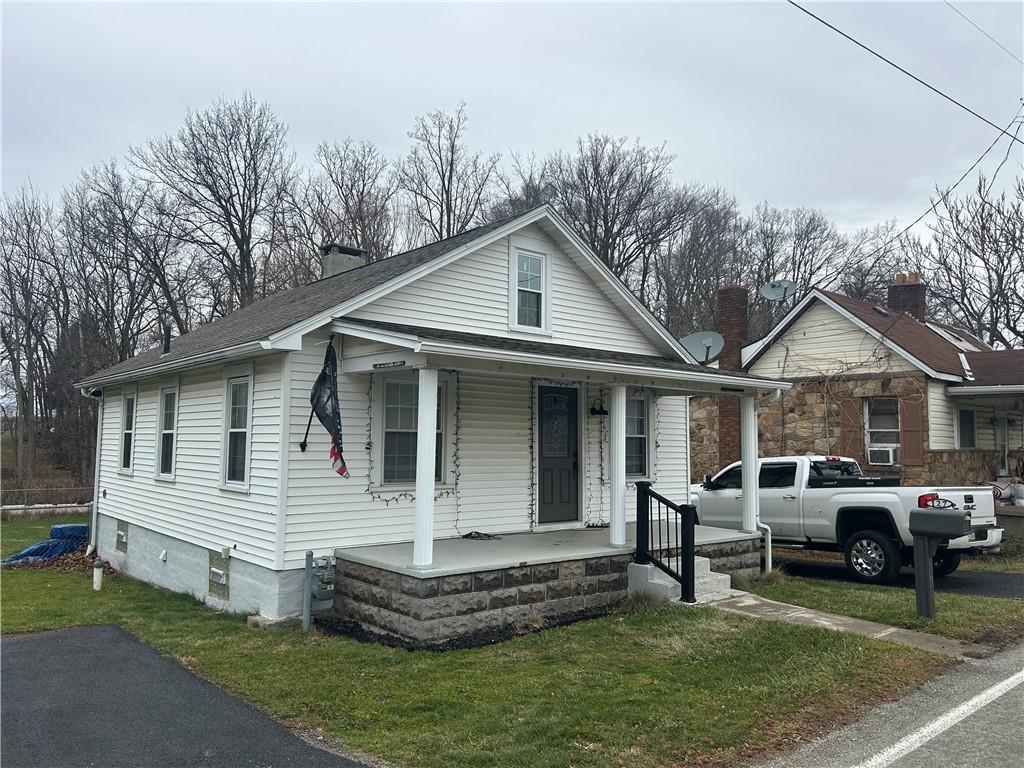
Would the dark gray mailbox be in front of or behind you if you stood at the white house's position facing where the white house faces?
in front

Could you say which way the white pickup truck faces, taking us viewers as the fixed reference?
facing away from the viewer and to the left of the viewer

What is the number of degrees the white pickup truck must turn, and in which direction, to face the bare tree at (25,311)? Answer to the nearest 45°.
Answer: approximately 45° to its left

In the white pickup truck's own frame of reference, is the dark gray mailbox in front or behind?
behind

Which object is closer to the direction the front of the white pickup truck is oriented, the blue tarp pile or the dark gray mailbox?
the blue tarp pile

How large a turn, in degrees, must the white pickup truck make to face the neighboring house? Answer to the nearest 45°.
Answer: approximately 45° to its right

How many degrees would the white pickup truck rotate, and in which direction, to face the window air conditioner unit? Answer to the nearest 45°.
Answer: approximately 45° to its right

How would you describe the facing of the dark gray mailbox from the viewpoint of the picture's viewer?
facing the viewer and to the right of the viewer

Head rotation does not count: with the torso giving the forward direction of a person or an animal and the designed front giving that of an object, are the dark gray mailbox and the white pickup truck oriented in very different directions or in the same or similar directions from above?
very different directions

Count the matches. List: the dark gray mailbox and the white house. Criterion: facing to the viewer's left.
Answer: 0

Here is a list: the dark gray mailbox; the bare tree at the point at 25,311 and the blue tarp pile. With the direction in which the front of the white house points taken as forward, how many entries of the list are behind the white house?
2

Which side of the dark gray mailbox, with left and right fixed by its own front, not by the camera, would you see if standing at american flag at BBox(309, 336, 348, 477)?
back
